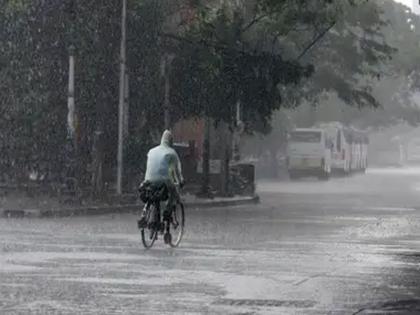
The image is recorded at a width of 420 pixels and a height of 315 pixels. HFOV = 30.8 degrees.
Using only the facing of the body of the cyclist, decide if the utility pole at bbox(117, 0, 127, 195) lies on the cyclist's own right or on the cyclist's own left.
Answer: on the cyclist's own left

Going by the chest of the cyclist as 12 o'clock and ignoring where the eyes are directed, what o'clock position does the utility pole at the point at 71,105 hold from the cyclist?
The utility pole is roughly at 10 o'clock from the cyclist.

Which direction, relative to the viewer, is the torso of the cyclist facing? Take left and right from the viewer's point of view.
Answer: facing away from the viewer and to the right of the viewer

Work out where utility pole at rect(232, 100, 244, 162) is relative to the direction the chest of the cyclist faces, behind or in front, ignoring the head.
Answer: in front
